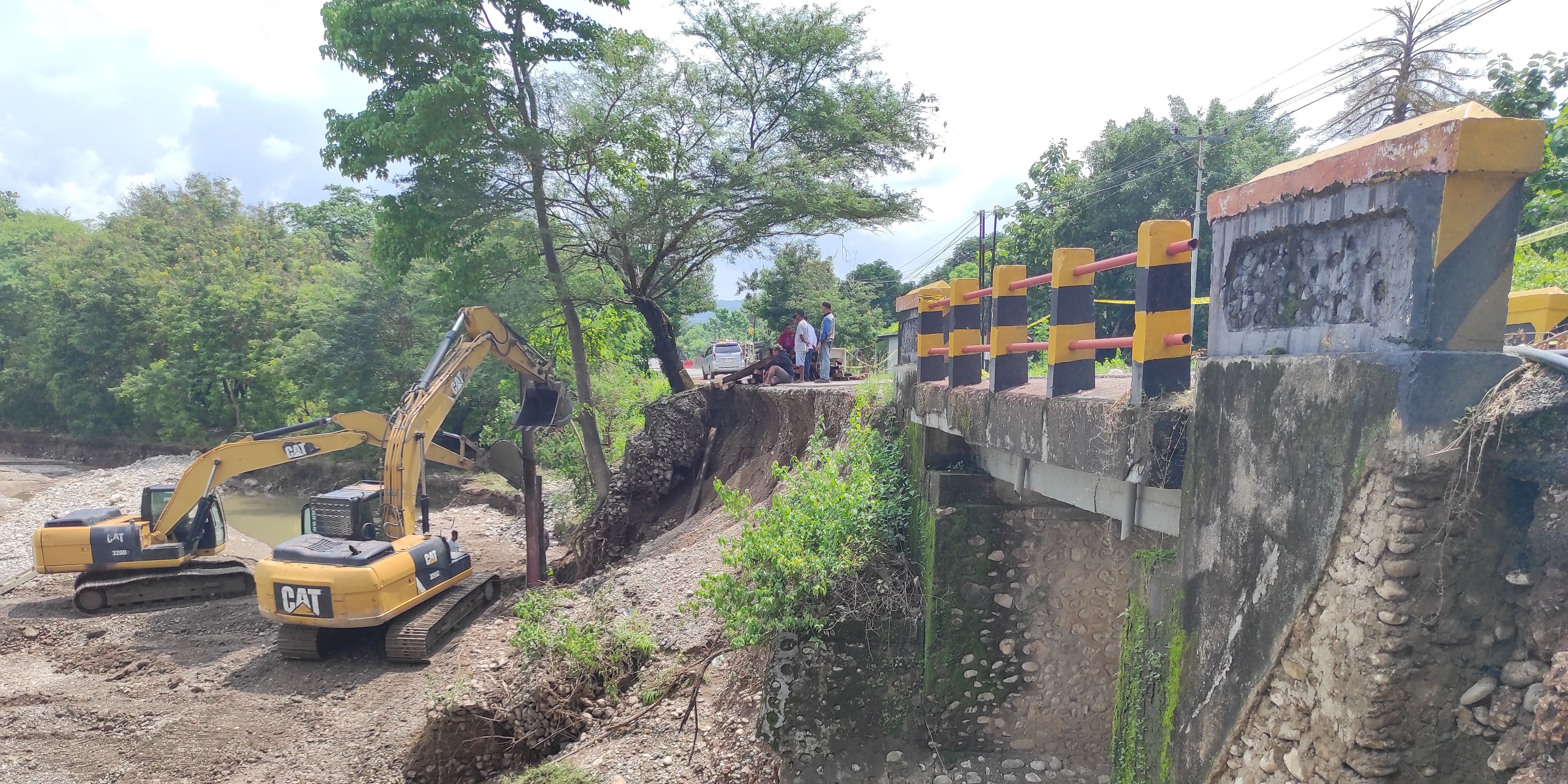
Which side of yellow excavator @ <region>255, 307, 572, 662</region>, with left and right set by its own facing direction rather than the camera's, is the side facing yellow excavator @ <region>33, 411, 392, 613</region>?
left

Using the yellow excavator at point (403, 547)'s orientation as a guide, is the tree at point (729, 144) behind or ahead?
ahead

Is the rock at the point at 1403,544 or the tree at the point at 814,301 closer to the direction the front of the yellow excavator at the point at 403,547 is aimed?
the tree

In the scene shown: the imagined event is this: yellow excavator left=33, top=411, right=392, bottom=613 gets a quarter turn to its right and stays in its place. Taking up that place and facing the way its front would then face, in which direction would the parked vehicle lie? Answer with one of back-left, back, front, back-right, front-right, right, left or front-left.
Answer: back-left

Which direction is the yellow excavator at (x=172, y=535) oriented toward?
to the viewer's right

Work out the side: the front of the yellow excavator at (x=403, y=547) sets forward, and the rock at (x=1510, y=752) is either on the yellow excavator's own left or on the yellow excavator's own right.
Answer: on the yellow excavator's own right

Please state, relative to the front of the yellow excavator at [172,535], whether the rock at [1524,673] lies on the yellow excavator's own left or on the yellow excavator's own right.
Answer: on the yellow excavator's own right

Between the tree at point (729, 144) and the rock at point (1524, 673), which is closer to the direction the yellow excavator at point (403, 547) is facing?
the tree

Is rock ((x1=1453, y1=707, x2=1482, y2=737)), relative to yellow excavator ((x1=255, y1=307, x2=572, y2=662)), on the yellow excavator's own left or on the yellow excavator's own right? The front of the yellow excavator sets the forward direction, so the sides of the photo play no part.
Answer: on the yellow excavator's own right

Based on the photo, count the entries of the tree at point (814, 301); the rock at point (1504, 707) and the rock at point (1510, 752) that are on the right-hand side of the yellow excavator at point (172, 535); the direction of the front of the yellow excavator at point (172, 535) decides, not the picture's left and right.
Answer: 2

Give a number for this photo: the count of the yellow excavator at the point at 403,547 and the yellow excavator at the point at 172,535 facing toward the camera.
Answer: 0

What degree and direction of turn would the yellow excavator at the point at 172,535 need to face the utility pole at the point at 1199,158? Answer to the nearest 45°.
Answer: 0° — it already faces it

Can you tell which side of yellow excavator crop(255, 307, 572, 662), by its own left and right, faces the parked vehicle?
front

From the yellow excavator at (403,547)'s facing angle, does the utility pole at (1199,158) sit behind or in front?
in front
